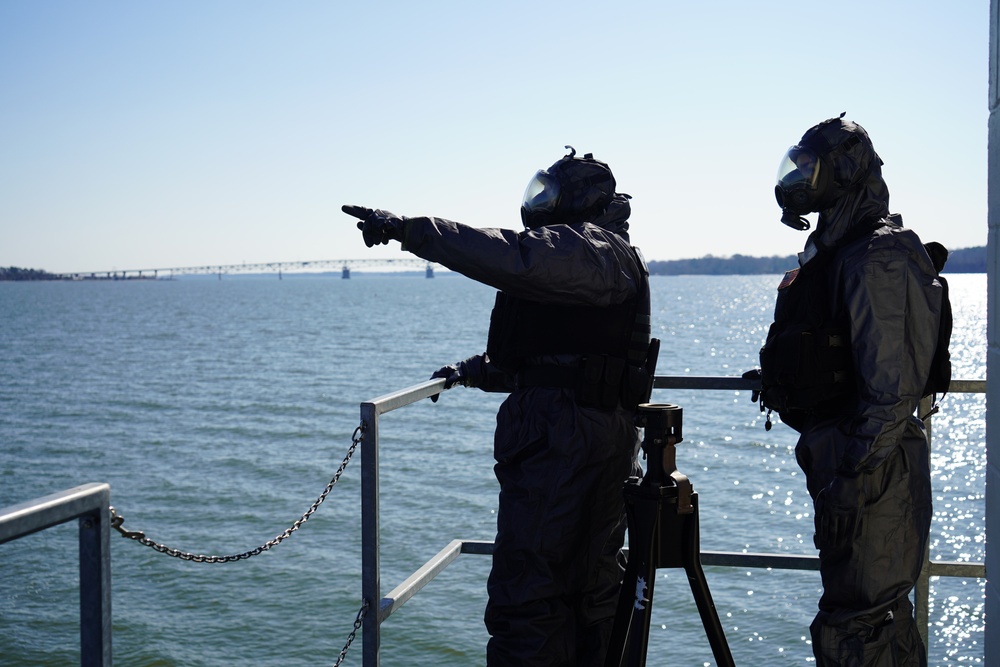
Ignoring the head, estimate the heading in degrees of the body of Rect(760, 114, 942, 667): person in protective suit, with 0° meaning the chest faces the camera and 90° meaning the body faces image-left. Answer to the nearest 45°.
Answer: approximately 90°

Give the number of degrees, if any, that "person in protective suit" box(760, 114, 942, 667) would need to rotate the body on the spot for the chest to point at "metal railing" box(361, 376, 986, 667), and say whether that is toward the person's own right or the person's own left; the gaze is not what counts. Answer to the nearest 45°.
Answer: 0° — they already face it

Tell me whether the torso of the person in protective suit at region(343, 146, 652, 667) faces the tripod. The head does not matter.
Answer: no

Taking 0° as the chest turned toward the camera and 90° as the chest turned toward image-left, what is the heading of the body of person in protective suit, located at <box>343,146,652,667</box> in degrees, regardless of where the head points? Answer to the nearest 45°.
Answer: approximately 90°

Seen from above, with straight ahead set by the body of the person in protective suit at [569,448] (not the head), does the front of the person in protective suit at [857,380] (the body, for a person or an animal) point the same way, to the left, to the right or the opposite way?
the same way

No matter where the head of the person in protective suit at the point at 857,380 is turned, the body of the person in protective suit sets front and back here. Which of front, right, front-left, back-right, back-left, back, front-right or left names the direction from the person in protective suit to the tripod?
front-left

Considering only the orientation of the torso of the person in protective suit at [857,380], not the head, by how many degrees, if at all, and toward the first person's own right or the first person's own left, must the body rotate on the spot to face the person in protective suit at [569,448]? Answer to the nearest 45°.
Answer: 0° — they already face them

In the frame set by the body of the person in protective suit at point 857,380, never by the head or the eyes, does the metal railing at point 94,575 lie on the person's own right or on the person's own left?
on the person's own left

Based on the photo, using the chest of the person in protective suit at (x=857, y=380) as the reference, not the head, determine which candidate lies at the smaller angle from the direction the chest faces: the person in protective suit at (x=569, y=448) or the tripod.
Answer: the person in protective suit

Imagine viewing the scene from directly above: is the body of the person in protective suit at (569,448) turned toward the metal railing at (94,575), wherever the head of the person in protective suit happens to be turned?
no

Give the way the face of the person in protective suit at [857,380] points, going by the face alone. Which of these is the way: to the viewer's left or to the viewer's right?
to the viewer's left

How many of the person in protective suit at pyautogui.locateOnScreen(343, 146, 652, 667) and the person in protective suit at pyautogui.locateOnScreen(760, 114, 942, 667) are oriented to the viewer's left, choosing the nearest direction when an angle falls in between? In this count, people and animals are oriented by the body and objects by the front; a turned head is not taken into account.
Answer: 2
